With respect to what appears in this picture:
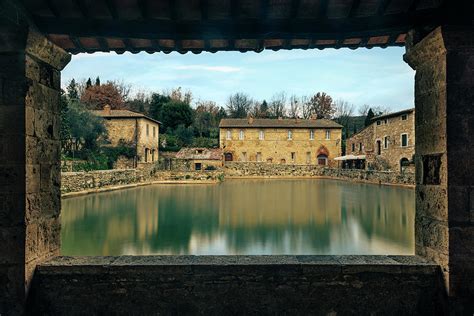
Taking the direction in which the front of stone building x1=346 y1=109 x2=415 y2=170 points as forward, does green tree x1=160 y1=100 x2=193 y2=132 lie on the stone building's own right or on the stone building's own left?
on the stone building's own right

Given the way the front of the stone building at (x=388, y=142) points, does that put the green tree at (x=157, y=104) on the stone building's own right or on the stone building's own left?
on the stone building's own right

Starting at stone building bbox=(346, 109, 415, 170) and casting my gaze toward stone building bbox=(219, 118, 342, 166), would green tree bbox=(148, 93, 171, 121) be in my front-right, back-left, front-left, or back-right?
front-left

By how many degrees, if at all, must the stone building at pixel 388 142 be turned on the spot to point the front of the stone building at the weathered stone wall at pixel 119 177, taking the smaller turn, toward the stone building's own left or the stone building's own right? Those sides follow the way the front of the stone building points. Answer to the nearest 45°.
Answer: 0° — it already faces it

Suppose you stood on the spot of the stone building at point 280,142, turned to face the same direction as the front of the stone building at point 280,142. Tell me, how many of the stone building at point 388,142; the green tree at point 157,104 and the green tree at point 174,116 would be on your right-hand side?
2

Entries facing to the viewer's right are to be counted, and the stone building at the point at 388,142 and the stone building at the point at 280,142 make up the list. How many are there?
0

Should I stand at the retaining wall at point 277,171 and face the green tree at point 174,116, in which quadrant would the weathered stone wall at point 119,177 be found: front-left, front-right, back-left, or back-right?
front-left

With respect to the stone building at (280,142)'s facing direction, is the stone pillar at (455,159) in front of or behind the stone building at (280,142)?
in front

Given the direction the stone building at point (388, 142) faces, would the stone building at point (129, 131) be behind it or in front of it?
in front

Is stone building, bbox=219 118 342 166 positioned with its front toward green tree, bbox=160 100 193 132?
no

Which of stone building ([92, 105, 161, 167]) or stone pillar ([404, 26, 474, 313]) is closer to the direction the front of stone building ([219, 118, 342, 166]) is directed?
the stone pillar

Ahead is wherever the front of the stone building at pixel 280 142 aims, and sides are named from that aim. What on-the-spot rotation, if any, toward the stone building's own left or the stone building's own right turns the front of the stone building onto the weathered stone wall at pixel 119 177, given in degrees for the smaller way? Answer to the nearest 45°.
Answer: approximately 45° to the stone building's own right

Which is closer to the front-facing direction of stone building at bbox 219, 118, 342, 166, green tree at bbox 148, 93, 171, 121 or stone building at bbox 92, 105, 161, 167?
the stone building

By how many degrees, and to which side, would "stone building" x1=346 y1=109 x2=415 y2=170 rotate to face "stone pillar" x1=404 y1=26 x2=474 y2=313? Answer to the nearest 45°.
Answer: approximately 45° to its left

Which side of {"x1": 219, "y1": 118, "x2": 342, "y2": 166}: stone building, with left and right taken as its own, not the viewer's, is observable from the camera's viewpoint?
front

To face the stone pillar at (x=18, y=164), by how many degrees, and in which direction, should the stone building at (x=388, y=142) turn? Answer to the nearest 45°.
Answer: approximately 45° to its left

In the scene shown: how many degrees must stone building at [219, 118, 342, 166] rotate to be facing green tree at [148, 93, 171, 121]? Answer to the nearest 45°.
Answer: approximately 90° to its right
